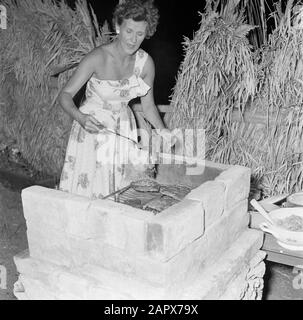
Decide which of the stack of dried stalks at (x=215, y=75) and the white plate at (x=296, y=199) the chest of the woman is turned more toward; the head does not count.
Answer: the white plate

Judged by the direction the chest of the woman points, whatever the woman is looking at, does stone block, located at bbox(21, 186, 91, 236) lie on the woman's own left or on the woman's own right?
on the woman's own right

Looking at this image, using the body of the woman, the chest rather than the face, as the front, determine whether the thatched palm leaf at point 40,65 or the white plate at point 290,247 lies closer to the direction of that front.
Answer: the white plate

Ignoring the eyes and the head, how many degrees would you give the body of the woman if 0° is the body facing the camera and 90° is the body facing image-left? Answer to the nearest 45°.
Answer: approximately 315°

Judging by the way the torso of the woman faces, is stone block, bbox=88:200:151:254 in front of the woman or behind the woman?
in front

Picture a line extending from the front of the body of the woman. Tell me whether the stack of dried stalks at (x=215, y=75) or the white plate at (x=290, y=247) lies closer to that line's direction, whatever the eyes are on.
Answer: the white plate

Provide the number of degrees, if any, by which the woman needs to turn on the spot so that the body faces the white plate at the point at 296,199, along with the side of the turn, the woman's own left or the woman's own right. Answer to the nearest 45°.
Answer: approximately 45° to the woman's own left

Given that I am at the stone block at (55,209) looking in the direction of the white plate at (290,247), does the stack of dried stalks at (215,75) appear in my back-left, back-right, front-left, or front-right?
front-left

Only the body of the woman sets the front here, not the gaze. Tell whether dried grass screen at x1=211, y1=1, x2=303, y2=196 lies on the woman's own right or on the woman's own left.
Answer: on the woman's own left

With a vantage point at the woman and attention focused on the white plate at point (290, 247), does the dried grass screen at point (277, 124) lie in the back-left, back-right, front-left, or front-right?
front-left

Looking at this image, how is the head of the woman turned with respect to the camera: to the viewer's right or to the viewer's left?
to the viewer's right

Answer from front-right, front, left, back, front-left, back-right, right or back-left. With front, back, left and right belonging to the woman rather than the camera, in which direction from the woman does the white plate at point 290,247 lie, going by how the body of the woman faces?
front

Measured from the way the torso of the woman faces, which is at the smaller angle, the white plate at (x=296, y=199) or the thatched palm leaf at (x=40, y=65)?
the white plate

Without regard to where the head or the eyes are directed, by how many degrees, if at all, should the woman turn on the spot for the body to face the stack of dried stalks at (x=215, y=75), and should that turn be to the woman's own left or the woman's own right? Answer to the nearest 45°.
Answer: approximately 90° to the woman's own left
